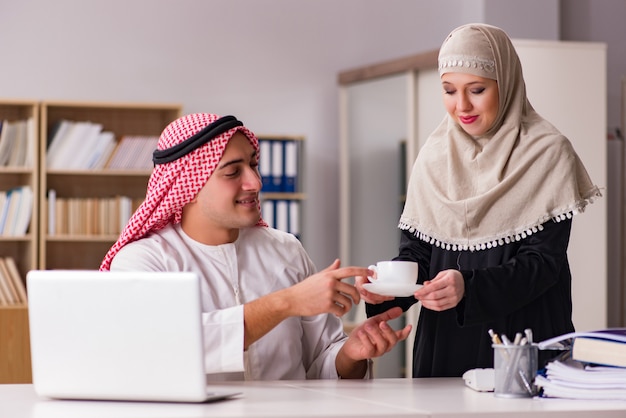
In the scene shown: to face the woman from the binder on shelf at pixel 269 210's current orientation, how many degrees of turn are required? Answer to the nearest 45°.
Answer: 0° — it already faces them

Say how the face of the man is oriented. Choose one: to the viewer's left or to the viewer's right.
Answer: to the viewer's right

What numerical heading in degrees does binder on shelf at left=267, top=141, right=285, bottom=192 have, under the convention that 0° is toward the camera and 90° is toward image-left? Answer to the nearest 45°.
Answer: approximately 0°

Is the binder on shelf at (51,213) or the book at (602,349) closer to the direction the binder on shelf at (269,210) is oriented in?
the book

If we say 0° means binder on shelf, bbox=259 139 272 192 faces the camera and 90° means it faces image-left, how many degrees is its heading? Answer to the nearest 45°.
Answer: approximately 0°
